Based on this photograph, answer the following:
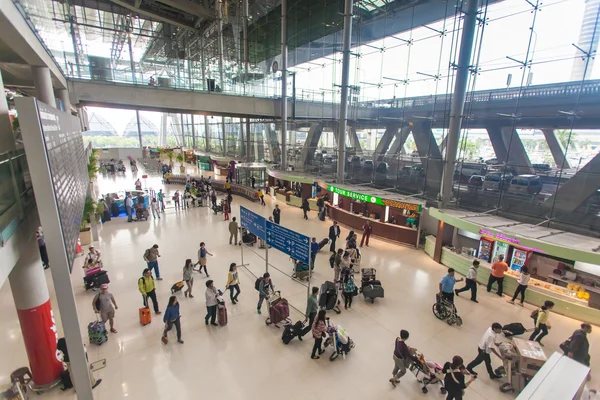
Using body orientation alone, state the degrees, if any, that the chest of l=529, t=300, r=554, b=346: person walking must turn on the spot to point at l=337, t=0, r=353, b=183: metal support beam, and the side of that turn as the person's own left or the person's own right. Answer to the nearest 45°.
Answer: approximately 135° to the person's own left

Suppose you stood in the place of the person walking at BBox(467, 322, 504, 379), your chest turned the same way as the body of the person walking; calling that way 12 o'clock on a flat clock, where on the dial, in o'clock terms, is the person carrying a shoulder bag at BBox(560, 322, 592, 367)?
The person carrying a shoulder bag is roughly at 11 o'clock from the person walking.

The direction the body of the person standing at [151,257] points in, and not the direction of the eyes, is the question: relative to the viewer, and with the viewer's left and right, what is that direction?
facing the viewer and to the right of the viewer

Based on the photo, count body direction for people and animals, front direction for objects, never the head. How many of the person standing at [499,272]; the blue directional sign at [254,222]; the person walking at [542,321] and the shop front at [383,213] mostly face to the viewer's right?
1

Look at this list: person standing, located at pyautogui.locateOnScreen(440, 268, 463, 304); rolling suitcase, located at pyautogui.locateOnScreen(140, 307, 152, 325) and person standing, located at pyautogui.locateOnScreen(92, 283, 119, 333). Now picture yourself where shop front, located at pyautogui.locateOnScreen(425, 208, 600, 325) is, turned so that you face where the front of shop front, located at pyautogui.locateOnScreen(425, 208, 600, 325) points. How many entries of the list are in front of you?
3

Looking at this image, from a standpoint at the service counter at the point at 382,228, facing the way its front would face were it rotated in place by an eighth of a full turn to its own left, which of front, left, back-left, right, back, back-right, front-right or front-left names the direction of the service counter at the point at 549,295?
front-left

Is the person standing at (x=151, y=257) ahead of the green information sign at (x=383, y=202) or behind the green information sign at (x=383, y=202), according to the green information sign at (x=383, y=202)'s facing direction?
ahead

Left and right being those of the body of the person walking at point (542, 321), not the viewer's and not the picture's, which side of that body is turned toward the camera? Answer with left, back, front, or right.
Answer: right

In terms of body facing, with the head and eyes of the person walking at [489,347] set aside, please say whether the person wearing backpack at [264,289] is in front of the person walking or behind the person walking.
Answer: behind

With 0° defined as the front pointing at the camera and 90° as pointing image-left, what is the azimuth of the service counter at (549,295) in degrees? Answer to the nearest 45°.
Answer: approximately 45°

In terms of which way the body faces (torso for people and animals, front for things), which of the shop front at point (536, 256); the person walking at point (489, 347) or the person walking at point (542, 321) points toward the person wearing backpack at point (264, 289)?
the shop front

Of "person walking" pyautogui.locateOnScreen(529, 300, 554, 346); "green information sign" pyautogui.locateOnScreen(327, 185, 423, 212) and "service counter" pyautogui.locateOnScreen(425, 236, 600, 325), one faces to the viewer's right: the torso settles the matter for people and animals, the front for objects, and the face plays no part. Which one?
the person walking

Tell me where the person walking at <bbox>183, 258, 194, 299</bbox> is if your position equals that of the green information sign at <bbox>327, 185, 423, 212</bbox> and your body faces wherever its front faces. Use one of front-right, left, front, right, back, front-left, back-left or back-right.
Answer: front

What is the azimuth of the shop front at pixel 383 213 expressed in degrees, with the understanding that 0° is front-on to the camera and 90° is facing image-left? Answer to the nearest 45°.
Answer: approximately 45°
